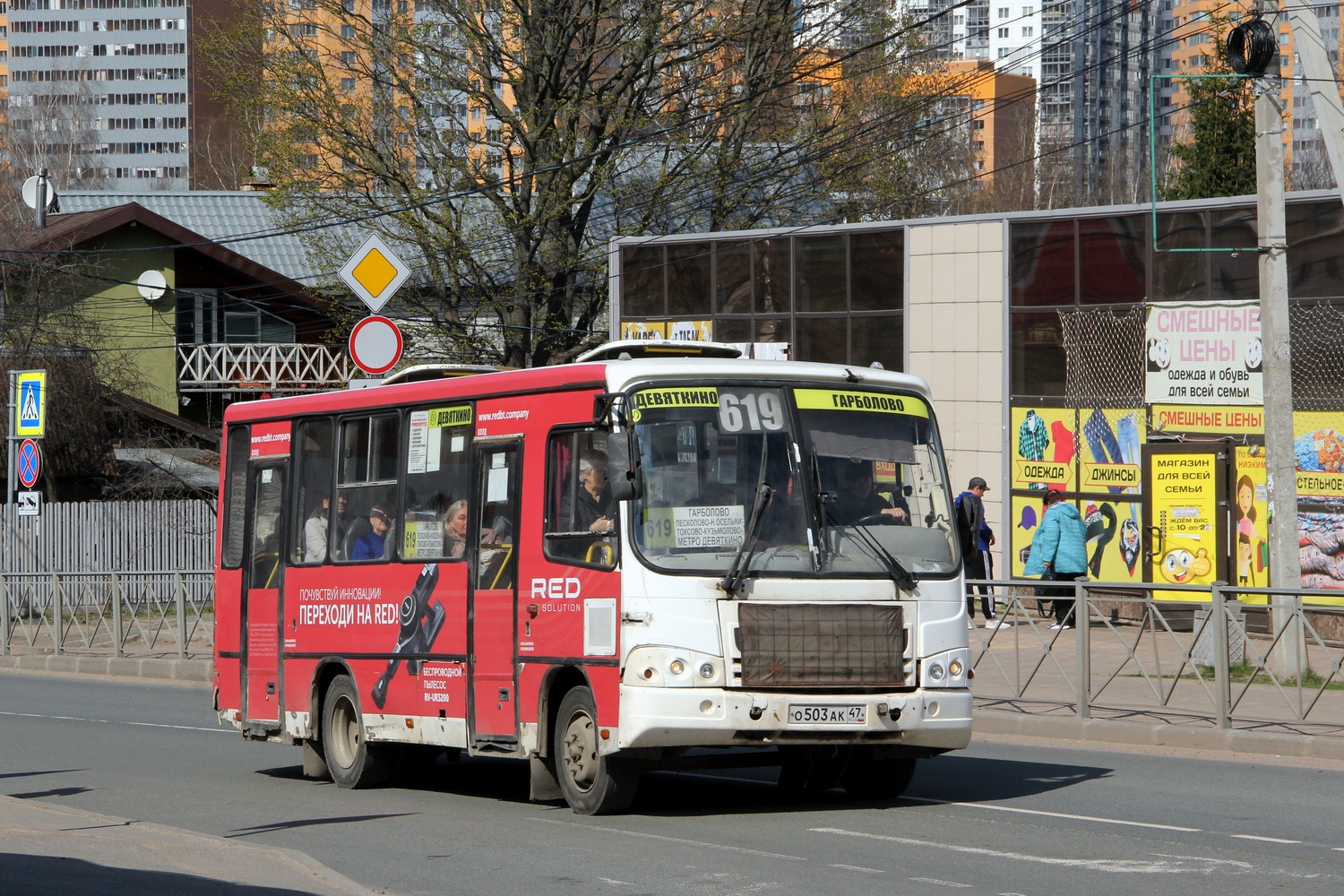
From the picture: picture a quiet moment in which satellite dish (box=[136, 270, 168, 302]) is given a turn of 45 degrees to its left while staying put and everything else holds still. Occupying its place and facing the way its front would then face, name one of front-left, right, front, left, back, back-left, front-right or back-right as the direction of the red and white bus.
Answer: front-right

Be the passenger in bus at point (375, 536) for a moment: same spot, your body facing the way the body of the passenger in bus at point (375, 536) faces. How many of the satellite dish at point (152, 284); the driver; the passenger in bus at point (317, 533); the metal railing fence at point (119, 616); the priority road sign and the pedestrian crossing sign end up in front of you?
1

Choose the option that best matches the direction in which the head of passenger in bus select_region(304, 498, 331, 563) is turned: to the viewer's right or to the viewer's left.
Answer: to the viewer's right

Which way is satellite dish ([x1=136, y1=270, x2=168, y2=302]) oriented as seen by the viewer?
toward the camera

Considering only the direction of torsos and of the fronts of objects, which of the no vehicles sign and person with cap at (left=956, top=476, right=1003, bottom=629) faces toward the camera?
the no vehicles sign

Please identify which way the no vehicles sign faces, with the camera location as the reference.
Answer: facing the viewer

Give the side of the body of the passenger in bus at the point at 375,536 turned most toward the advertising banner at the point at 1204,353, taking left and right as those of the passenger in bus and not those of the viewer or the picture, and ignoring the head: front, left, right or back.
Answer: left

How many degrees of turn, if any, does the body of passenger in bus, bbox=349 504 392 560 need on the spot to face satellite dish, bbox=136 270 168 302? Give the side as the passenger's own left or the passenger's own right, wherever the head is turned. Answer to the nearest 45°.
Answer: approximately 135° to the passenger's own left

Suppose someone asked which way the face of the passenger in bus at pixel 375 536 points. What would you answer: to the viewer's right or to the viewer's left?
to the viewer's right

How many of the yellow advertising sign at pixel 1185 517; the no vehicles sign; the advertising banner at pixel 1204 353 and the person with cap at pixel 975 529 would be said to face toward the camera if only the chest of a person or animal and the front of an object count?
3

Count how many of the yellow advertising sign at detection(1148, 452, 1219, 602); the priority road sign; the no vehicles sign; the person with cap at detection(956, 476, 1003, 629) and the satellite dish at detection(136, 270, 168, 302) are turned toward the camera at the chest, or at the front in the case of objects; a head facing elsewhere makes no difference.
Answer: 4

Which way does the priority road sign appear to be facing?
toward the camera
